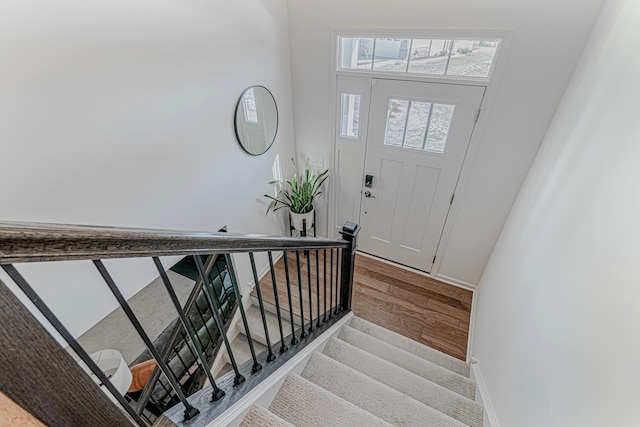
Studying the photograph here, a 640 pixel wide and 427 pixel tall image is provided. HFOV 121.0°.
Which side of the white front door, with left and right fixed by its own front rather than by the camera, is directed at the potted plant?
right

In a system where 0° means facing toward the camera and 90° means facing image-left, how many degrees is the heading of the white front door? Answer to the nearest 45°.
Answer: approximately 0°

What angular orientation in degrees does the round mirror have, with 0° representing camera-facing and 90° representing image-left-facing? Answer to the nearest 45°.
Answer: approximately 315°

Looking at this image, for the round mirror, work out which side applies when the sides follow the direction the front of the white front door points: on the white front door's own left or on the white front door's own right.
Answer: on the white front door's own right

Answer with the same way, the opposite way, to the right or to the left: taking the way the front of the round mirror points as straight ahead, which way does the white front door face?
to the right

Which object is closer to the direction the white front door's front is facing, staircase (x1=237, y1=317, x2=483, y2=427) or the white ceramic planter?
the staircase
